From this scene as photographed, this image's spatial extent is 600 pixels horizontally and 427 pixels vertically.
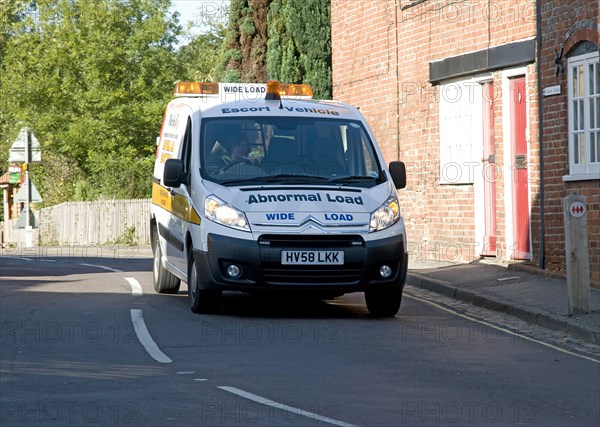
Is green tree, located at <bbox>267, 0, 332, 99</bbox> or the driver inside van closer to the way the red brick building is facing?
the driver inside van

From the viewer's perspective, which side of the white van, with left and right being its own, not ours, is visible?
front

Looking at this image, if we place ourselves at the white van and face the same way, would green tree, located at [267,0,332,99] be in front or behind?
behind

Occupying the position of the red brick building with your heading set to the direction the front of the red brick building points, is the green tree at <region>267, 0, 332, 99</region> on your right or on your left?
on your right

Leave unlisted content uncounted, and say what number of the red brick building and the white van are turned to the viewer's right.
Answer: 0

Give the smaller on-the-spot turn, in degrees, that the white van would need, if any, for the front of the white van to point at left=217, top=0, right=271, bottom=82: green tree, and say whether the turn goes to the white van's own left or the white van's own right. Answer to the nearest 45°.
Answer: approximately 180°

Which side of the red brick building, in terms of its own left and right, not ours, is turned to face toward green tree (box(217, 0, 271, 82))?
right

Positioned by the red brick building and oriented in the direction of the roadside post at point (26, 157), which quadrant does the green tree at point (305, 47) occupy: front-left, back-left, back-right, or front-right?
front-right

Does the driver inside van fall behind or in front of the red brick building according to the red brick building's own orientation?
in front

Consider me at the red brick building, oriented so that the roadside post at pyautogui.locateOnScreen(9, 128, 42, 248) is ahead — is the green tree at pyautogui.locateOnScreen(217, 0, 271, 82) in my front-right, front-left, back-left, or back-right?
front-right

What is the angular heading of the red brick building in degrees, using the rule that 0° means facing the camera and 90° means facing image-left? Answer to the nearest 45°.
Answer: approximately 45°

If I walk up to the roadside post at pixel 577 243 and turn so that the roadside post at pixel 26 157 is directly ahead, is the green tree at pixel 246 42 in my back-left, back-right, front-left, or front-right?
front-right

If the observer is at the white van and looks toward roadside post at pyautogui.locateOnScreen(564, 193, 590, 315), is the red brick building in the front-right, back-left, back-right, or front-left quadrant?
front-left
